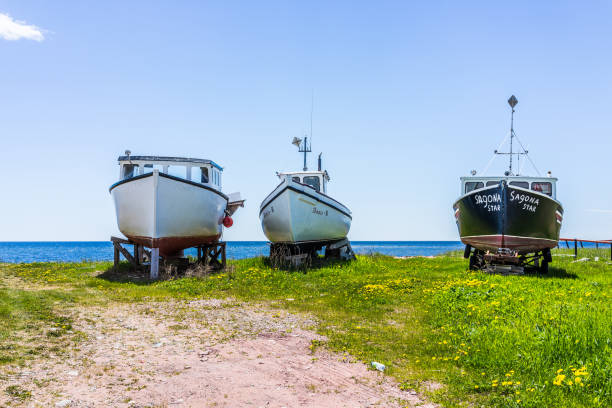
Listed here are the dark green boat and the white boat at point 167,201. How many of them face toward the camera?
2

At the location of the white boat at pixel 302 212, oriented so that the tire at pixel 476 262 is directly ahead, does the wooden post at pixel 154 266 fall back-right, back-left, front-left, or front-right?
back-right

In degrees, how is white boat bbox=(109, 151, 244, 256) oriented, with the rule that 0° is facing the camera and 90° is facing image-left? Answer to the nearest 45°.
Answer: approximately 0°

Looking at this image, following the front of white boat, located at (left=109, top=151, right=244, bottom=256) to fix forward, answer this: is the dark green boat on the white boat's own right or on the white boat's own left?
on the white boat's own left

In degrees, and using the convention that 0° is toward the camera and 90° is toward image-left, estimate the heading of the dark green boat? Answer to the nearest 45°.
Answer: approximately 0°

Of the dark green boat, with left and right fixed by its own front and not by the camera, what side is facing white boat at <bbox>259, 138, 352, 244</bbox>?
right
